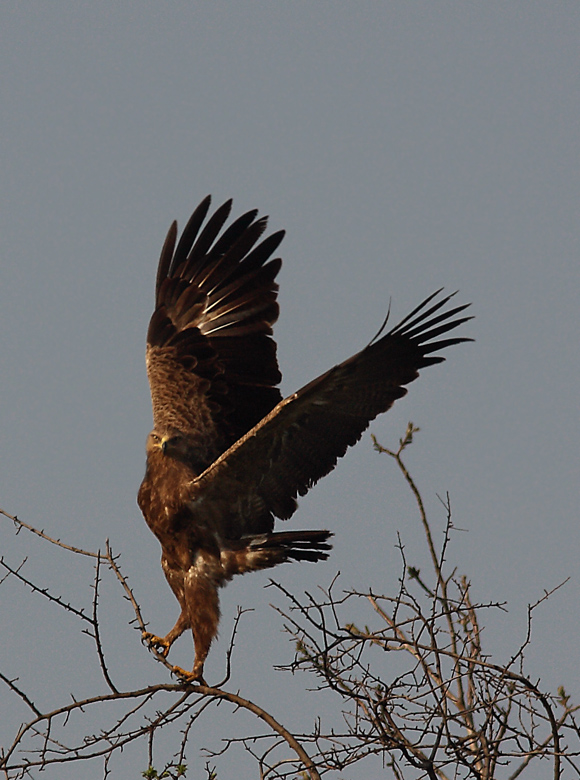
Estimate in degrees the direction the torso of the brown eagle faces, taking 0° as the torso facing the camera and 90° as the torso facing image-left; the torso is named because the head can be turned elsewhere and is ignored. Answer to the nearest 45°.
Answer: approximately 45°
